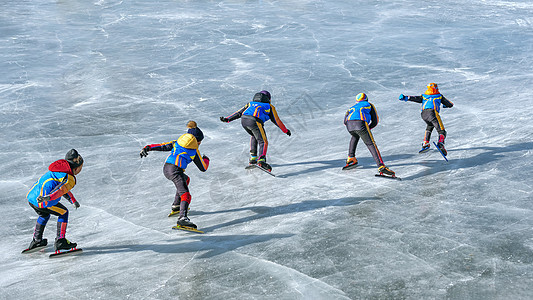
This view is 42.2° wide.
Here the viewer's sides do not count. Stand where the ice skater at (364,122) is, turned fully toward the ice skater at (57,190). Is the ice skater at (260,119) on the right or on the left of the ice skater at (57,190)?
right

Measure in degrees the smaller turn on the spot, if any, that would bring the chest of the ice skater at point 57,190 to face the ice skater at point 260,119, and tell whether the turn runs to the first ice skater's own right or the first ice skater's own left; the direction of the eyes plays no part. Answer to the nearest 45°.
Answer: approximately 45° to the first ice skater's own left

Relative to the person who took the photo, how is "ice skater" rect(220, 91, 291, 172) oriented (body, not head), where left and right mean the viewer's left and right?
facing away from the viewer and to the right of the viewer

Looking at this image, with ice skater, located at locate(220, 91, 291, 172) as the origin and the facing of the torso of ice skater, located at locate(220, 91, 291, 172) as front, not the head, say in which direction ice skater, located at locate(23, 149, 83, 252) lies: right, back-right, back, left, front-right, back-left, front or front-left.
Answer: back

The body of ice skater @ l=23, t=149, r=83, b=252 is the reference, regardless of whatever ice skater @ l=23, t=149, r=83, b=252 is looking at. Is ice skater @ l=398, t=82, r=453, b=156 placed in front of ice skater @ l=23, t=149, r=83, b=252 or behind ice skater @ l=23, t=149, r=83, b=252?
in front

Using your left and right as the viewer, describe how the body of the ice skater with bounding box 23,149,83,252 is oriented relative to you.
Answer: facing to the right of the viewer

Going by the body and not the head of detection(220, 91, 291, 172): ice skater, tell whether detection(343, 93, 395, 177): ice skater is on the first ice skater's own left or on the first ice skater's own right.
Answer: on the first ice skater's own right

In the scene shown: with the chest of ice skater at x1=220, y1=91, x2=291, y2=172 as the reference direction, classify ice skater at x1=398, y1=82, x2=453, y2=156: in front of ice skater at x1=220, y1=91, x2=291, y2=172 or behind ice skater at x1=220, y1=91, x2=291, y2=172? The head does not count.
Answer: in front
